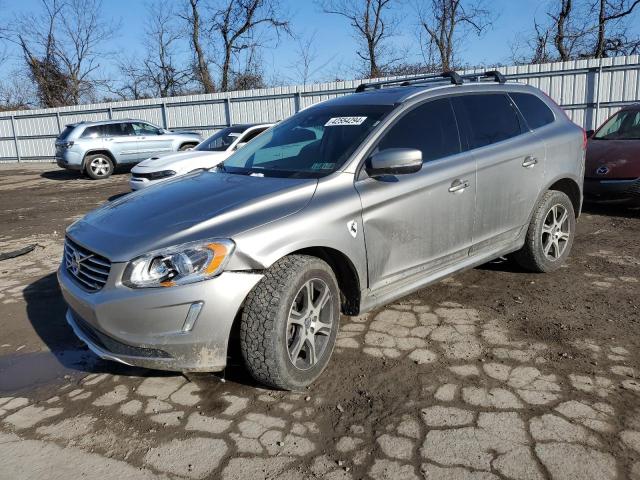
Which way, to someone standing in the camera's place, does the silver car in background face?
facing away from the viewer and to the right of the viewer

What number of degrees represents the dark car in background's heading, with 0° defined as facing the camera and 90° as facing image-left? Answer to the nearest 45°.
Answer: approximately 45°

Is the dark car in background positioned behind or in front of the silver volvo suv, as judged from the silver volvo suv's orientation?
behind

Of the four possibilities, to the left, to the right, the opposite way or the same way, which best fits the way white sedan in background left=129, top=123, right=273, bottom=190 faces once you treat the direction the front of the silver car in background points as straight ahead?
the opposite way

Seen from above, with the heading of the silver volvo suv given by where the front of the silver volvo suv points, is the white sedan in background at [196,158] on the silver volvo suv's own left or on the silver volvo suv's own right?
on the silver volvo suv's own right

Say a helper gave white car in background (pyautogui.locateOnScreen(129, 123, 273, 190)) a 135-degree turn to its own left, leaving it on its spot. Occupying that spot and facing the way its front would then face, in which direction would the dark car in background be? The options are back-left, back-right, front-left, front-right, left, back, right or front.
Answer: front-right

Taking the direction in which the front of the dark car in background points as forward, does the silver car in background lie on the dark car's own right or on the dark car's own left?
on the dark car's own right

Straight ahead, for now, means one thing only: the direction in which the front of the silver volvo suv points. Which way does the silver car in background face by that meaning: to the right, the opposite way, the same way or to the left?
the opposite way
